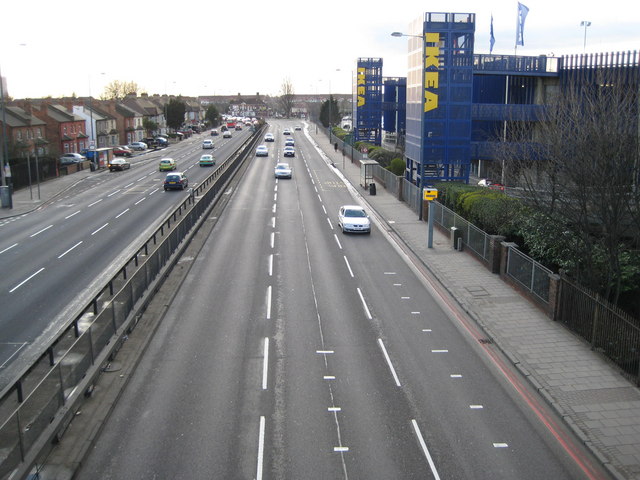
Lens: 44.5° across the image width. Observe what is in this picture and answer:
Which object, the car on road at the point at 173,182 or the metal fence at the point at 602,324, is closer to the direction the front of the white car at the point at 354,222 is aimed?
the metal fence

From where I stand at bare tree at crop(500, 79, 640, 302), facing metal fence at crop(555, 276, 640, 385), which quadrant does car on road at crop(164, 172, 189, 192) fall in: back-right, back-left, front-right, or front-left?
back-right

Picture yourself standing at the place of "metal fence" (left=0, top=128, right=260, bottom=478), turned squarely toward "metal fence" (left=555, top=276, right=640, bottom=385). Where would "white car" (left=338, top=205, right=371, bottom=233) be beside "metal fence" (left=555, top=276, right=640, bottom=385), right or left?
left

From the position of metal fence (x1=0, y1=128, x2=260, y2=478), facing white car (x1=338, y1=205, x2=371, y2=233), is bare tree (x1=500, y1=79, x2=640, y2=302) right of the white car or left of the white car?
right

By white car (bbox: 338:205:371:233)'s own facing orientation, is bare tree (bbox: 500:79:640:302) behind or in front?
in front

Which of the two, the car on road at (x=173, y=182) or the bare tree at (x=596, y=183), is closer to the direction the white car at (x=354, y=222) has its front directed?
the bare tree

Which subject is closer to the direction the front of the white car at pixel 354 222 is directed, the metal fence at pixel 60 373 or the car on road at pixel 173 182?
the metal fence

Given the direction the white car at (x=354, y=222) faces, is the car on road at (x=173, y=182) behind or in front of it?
behind

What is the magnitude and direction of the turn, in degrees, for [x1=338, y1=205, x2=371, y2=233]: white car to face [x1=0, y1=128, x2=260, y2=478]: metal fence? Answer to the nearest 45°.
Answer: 0° — it already faces it

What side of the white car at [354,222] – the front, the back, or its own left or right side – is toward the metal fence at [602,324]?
front

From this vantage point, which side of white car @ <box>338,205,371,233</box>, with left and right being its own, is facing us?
front
